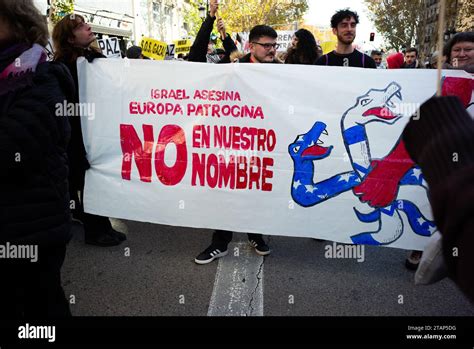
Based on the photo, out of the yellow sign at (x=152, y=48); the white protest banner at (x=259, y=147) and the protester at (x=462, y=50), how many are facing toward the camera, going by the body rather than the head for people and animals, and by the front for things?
3

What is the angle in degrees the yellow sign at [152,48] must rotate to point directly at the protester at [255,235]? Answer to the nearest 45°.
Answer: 0° — it already faces them

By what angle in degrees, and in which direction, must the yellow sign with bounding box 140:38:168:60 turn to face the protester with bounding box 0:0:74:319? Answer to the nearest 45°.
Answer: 0° — it already faces them

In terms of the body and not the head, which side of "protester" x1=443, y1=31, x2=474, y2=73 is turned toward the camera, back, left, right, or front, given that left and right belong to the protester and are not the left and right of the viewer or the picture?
front

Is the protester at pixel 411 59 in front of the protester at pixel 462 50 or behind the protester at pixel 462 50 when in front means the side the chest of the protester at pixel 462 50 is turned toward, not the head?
behind

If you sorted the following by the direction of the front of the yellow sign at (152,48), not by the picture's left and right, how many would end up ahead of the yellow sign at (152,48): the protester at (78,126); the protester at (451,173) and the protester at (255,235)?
3

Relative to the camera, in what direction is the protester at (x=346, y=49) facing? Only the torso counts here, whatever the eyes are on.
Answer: toward the camera

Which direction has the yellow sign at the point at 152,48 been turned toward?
toward the camera
